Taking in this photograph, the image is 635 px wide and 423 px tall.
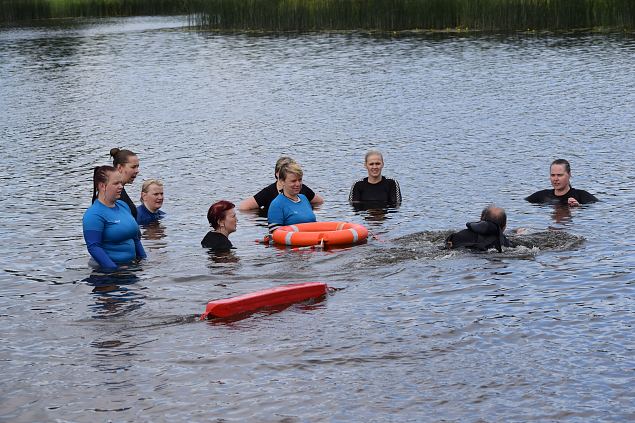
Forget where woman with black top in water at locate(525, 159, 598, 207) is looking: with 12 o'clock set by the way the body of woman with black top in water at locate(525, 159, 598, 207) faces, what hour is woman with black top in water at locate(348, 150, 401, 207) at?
woman with black top in water at locate(348, 150, 401, 207) is roughly at 3 o'clock from woman with black top in water at locate(525, 159, 598, 207).

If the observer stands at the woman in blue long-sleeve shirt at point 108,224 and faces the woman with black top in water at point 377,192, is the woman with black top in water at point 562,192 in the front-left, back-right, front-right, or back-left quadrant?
front-right

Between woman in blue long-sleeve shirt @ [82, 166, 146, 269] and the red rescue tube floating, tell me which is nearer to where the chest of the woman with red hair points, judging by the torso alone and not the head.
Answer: the red rescue tube floating

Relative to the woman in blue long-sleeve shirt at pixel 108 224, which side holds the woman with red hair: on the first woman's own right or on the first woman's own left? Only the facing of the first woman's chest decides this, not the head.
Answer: on the first woman's own left

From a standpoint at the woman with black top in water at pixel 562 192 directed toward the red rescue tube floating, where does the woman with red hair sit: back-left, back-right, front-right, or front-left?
front-right

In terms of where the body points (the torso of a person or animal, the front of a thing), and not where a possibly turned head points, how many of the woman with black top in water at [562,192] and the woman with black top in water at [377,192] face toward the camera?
2

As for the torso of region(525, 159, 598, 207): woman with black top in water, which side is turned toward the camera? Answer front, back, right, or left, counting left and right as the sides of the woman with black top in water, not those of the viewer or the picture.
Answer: front

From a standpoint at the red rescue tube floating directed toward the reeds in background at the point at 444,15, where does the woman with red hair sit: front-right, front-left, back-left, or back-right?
front-left

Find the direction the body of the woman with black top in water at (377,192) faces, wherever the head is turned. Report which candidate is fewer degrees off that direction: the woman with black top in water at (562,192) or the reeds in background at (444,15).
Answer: the woman with black top in water

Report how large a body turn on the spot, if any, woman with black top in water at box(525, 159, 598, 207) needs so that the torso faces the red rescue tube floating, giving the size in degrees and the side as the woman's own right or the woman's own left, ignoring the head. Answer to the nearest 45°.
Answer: approximately 45° to the woman's own right

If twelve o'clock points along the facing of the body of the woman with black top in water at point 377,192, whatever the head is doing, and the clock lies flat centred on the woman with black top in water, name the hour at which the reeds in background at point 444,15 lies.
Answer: The reeds in background is roughly at 6 o'clock from the woman with black top in water.

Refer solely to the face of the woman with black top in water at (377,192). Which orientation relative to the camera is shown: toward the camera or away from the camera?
toward the camera

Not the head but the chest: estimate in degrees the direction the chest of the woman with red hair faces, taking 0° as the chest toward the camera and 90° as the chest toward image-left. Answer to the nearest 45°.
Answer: approximately 270°

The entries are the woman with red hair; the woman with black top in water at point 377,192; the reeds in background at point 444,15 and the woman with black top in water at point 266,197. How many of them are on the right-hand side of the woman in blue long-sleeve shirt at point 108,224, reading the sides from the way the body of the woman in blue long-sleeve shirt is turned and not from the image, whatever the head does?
0

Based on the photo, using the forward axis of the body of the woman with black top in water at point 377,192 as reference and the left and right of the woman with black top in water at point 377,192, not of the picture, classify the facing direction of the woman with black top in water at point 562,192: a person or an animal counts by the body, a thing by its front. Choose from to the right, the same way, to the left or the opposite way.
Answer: the same way
